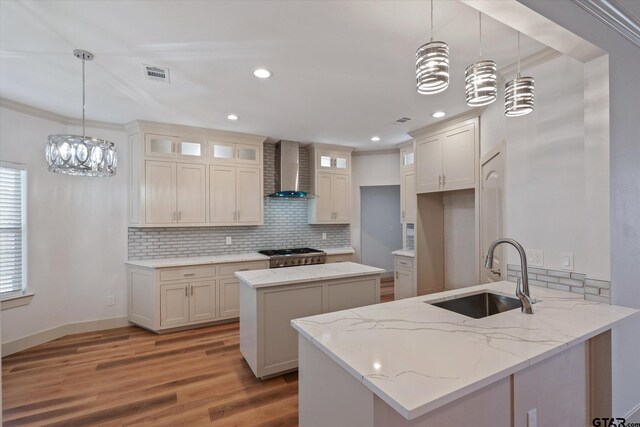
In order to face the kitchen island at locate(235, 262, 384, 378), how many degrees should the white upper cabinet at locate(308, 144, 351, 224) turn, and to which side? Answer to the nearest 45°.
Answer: approximately 45° to its right

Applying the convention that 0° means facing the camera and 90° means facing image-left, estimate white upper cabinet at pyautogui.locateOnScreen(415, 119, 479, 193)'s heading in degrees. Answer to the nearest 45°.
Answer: approximately 45°

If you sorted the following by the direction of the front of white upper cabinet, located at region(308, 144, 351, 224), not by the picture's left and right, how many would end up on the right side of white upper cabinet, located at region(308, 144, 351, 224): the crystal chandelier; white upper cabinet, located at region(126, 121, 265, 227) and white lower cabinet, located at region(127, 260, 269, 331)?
3

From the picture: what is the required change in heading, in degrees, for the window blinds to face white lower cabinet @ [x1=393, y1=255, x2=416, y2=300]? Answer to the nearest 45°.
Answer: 0° — it already faces it

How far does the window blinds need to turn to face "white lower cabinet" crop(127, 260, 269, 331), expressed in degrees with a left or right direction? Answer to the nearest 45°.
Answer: approximately 45° to its left

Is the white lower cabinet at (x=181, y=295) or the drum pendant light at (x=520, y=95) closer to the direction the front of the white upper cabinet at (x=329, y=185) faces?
the drum pendant light

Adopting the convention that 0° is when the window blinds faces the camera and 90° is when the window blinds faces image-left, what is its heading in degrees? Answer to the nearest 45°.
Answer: approximately 315°
